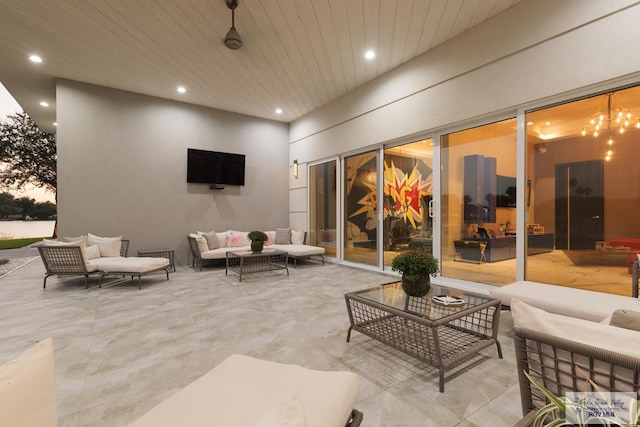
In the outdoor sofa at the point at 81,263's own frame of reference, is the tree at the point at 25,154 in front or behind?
behind

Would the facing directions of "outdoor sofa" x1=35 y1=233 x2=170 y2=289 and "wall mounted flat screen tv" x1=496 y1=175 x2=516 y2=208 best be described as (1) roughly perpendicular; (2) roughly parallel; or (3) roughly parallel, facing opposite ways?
roughly perpendicular

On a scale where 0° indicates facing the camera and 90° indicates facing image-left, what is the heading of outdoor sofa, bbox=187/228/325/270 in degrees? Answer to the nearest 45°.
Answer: approximately 0°

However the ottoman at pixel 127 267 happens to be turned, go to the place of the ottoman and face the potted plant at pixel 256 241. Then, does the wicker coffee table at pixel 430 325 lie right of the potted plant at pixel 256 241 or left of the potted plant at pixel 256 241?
right

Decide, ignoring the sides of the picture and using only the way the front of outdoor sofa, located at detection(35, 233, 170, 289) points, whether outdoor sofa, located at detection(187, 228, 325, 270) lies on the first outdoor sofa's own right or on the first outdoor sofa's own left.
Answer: on the first outdoor sofa's own left

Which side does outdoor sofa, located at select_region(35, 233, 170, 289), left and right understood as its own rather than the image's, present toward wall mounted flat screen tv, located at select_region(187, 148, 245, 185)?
left
